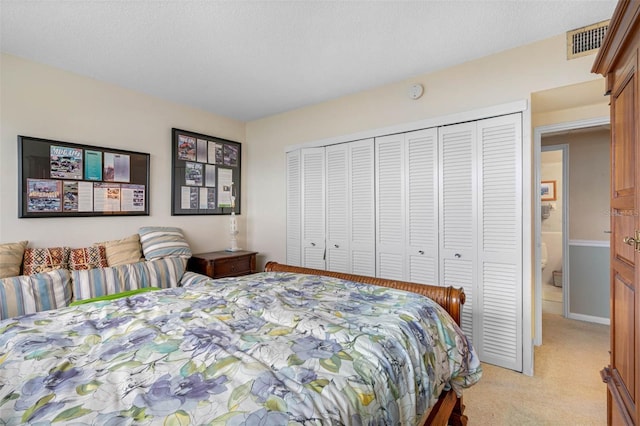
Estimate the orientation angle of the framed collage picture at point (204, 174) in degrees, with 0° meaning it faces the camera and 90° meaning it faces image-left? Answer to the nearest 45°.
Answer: approximately 315°

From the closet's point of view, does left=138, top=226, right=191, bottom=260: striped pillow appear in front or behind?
in front

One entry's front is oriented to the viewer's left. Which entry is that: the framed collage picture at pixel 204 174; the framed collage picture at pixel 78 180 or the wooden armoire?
the wooden armoire

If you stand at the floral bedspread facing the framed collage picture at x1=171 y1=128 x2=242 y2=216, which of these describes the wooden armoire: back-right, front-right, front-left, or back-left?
back-right

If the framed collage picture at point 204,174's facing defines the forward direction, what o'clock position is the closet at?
The closet is roughly at 12 o'clock from the framed collage picture.

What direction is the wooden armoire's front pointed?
to the viewer's left

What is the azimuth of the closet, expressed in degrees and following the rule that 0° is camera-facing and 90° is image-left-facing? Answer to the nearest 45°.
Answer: approximately 45°

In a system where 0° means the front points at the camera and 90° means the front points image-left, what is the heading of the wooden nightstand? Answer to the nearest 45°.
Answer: approximately 315°

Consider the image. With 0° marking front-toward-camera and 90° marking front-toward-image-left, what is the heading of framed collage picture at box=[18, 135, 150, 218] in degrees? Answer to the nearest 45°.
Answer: approximately 315°

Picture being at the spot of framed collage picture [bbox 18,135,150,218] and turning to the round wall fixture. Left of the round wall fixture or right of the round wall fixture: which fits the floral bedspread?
right

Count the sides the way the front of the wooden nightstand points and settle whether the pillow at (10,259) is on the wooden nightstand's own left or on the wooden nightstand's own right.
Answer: on the wooden nightstand's own right
